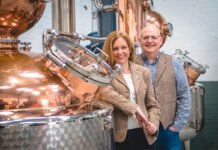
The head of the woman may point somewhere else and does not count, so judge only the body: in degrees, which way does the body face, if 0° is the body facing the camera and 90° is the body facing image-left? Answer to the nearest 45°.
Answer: approximately 0°

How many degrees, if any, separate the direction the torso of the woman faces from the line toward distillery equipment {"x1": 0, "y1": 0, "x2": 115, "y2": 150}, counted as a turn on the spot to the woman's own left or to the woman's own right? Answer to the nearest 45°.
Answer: approximately 90° to the woman's own right

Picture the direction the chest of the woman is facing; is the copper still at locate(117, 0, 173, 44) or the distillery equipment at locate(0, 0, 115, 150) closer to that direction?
the distillery equipment

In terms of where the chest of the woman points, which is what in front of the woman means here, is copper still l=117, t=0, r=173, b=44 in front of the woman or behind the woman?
behind
